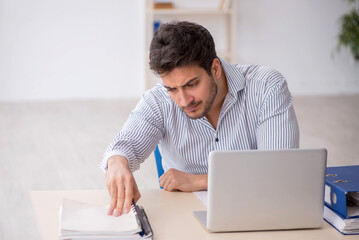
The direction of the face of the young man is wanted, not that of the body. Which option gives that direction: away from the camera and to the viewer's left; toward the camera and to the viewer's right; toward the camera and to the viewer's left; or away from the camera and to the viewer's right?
toward the camera and to the viewer's left

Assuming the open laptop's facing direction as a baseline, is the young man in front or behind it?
in front

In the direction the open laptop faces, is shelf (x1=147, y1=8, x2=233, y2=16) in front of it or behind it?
in front

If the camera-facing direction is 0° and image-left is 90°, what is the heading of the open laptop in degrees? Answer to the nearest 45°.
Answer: approximately 180°

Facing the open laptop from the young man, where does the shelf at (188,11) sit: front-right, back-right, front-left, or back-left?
back-left
